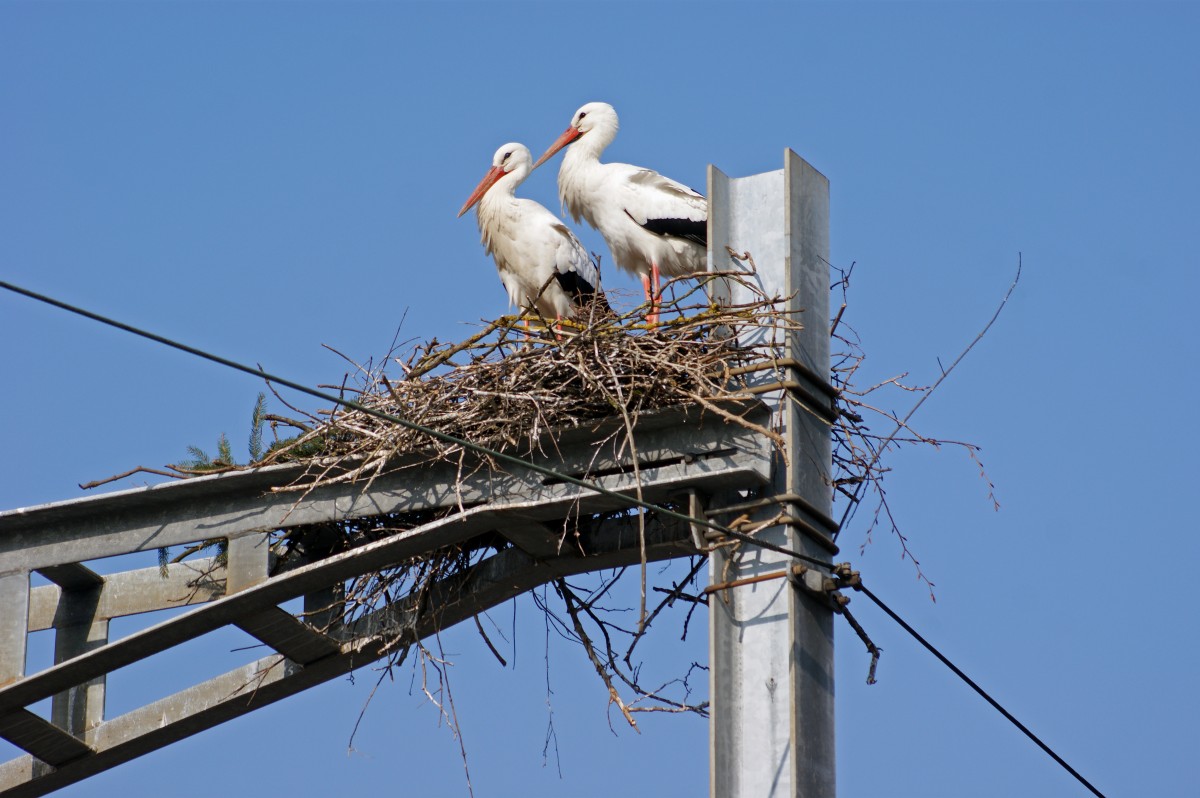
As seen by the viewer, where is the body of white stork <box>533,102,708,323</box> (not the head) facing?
to the viewer's left

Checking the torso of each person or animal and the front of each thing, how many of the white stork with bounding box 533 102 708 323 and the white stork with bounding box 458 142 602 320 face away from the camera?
0

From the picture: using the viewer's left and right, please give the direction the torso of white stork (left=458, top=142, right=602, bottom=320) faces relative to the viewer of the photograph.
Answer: facing the viewer and to the left of the viewer
